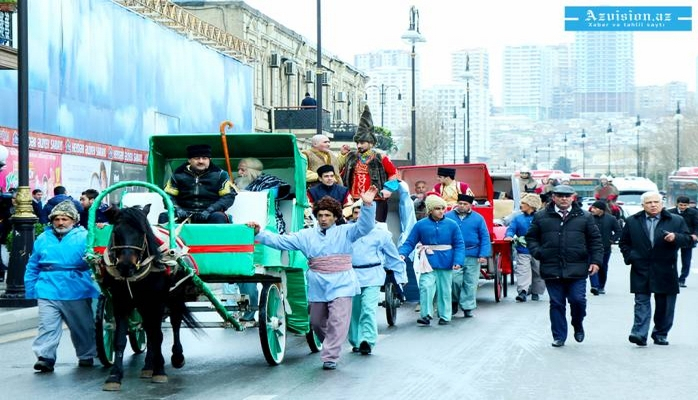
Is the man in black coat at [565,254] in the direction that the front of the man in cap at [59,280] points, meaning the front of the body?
no

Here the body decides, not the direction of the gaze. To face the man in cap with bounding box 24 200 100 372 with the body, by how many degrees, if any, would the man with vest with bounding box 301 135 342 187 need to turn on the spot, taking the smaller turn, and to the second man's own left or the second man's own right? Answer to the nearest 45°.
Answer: approximately 90° to the second man's own right

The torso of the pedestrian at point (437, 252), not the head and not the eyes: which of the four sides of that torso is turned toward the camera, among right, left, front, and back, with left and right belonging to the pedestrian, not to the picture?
front

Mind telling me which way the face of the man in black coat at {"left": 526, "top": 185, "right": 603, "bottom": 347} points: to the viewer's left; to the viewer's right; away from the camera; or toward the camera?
toward the camera

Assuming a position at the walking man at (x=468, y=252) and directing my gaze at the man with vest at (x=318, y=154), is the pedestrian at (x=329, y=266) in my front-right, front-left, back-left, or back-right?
front-left

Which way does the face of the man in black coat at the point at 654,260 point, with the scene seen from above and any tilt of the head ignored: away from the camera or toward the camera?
toward the camera

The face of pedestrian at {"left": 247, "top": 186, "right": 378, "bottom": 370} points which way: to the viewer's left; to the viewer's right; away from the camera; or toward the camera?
toward the camera

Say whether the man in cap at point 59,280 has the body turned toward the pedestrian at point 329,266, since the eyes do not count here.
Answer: no

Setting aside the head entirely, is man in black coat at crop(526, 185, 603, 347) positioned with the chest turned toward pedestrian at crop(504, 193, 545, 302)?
no

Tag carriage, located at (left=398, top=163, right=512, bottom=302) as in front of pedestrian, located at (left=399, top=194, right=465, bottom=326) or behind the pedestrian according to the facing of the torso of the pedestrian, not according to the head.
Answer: behind

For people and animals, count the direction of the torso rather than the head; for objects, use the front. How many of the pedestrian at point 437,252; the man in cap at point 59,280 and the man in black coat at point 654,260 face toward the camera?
3

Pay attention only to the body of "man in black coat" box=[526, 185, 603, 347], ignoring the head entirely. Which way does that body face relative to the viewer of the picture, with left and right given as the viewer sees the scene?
facing the viewer

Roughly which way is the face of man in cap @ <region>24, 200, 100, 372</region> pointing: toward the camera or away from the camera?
toward the camera

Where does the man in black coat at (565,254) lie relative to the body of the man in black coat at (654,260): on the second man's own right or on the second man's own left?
on the second man's own right

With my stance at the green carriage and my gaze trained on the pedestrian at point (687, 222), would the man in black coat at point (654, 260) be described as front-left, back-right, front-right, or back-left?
front-right

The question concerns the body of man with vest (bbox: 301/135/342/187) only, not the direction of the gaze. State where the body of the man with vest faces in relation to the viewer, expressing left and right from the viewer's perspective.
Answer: facing the viewer and to the right of the viewer
